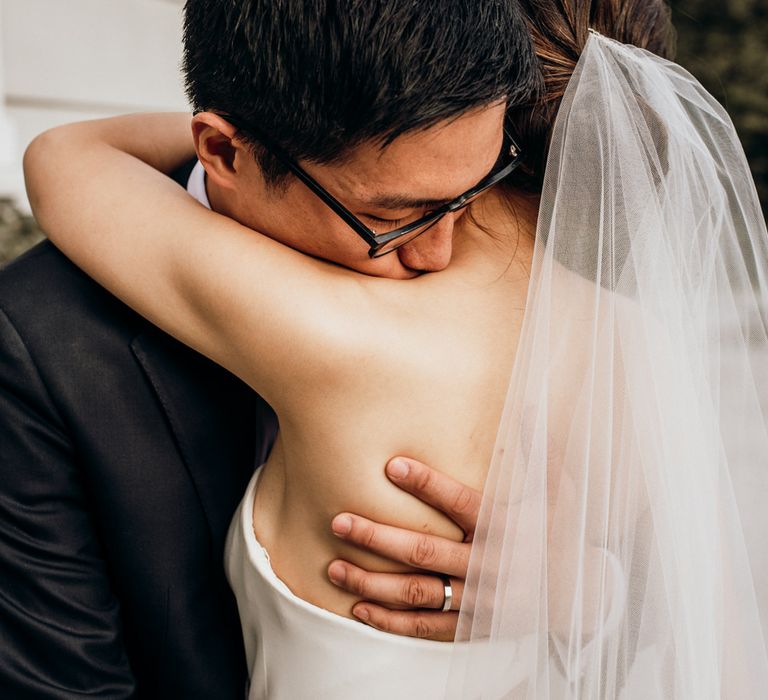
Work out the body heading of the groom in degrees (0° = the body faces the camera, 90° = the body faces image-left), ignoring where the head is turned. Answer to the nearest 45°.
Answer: approximately 315°

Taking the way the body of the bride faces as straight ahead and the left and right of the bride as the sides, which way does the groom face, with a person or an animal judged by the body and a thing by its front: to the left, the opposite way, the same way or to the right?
the opposite way

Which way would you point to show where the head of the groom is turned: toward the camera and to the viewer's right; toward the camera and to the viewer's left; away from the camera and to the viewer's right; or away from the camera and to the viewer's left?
toward the camera and to the viewer's right

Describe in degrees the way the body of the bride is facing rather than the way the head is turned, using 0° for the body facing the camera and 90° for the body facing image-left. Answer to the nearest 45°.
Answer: approximately 135°
